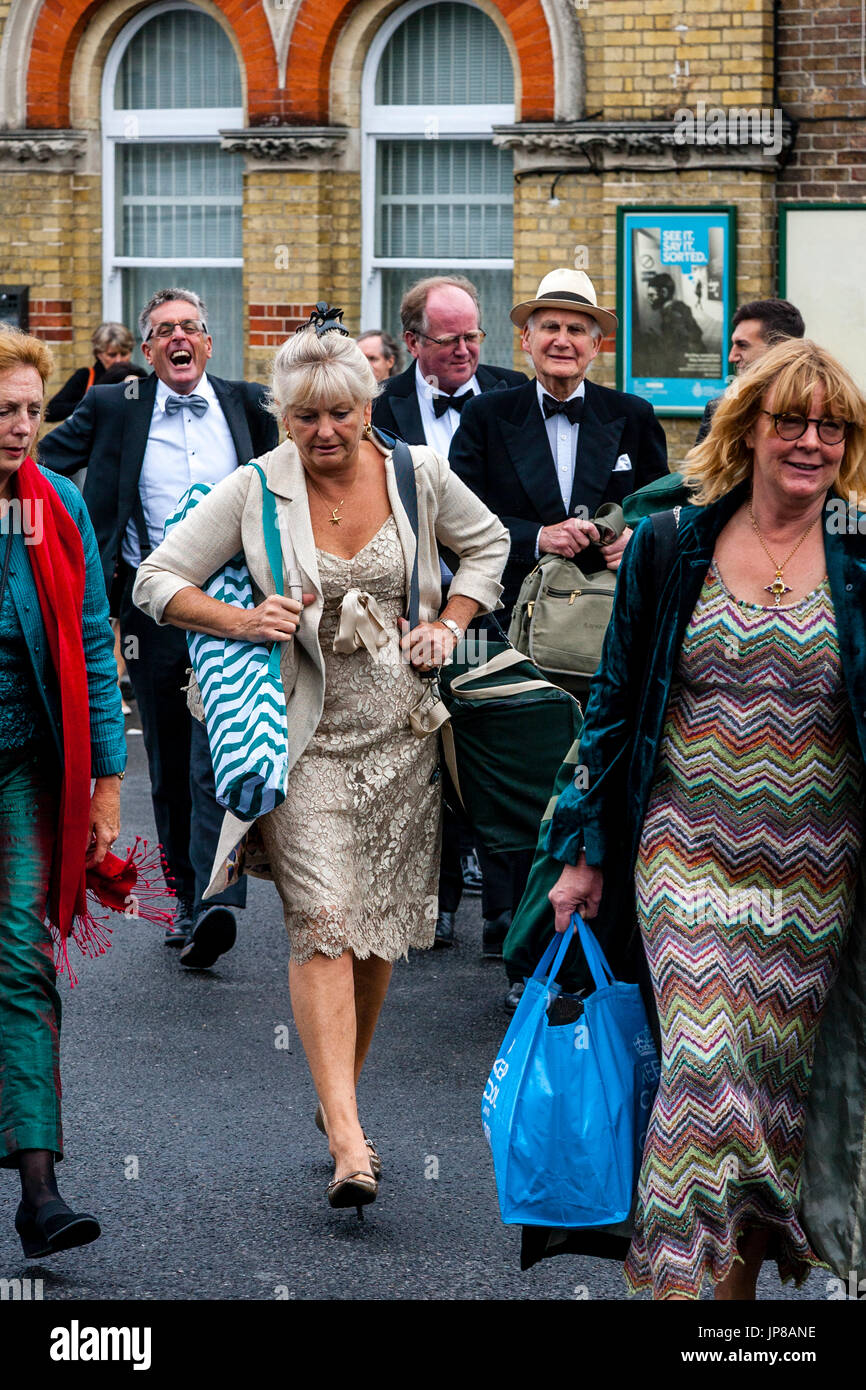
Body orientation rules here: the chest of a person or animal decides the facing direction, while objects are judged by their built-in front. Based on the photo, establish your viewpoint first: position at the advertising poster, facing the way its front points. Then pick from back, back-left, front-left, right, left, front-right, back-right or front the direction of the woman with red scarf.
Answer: front

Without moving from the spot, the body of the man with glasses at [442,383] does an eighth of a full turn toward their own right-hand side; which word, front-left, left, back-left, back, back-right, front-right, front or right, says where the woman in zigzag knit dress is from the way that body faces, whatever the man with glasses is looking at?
front-left

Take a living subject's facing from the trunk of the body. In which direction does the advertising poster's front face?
toward the camera

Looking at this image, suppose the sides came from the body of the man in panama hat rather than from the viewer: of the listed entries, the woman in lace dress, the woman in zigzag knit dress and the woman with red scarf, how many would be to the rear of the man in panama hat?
0

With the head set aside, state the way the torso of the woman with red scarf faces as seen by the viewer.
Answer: toward the camera

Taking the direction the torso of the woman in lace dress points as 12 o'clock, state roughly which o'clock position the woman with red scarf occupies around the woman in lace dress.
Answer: The woman with red scarf is roughly at 2 o'clock from the woman in lace dress.

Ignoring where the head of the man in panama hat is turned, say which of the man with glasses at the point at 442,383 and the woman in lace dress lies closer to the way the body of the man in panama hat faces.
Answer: the woman in lace dress

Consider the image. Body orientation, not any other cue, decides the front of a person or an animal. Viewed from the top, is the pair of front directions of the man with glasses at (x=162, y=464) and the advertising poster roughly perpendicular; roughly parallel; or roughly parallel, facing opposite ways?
roughly parallel

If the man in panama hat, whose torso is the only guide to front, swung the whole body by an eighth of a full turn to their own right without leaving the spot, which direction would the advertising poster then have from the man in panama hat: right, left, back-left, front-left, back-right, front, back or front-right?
back-right

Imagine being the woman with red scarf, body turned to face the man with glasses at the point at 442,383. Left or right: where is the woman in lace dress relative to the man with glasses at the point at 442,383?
right

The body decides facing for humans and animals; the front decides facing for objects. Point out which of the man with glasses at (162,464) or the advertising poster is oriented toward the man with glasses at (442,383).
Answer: the advertising poster

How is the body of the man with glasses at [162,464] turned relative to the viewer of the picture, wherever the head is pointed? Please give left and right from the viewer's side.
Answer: facing the viewer

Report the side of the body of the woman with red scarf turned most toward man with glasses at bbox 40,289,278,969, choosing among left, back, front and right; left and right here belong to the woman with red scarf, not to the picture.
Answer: back

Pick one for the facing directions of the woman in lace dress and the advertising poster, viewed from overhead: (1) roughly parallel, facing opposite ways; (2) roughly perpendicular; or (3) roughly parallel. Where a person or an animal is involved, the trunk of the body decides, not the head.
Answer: roughly parallel

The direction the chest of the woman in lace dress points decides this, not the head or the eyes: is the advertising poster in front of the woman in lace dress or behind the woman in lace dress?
behind

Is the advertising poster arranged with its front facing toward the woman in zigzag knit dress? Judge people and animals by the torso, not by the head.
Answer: yes

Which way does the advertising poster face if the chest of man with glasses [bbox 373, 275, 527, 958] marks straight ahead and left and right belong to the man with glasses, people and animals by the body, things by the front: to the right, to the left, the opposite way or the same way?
the same way

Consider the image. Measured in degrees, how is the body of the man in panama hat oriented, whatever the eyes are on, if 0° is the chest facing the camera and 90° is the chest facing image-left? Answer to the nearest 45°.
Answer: approximately 0°
